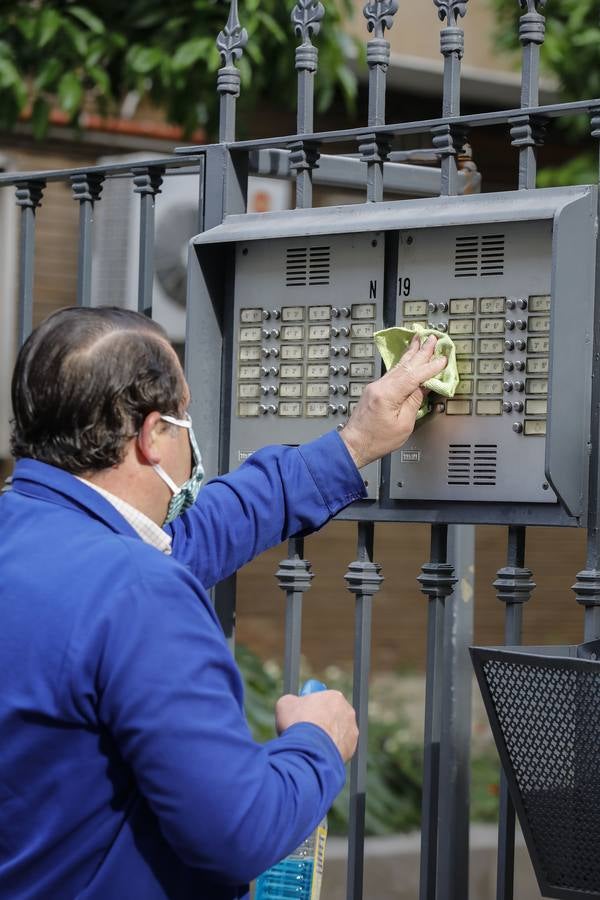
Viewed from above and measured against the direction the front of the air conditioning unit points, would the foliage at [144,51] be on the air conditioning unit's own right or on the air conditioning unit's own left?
on the air conditioning unit's own right

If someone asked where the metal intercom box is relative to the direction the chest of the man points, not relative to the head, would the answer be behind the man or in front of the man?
in front

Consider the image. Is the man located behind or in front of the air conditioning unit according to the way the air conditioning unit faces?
in front

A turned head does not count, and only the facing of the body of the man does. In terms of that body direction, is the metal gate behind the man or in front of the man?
in front

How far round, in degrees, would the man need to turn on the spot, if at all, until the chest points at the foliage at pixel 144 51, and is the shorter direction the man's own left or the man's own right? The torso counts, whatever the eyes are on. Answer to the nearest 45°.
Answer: approximately 45° to the man's own left

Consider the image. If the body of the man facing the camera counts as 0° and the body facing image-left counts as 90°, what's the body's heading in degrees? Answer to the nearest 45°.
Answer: approximately 225°

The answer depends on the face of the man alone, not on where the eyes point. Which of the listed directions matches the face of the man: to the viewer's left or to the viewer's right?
to the viewer's right
